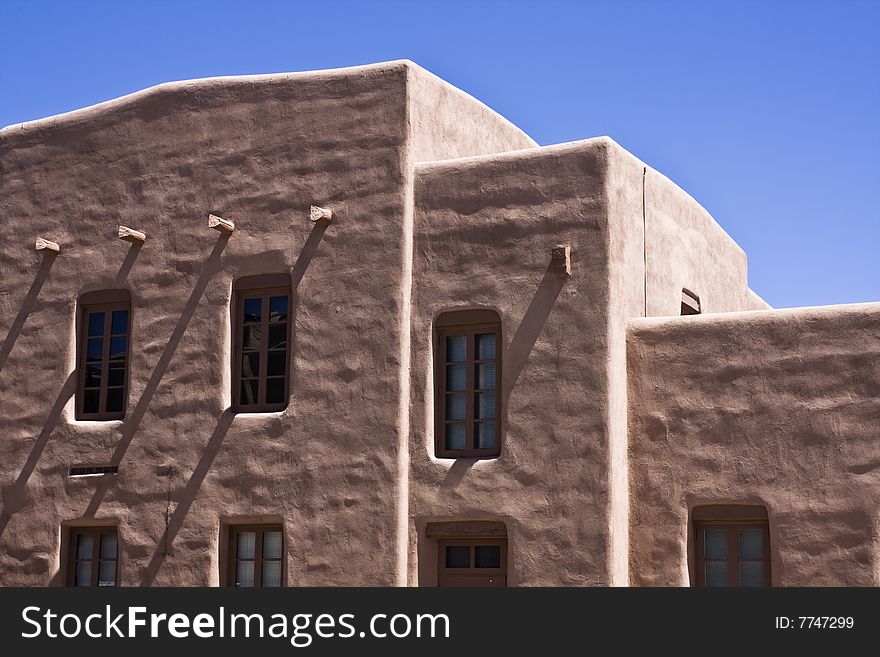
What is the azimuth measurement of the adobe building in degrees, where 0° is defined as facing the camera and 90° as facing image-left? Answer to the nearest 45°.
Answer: approximately 0°
